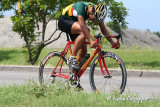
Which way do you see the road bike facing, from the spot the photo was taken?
facing the viewer and to the right of the viewer

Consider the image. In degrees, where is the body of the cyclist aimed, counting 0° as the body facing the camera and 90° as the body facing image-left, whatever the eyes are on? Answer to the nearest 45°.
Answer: approximately 315°

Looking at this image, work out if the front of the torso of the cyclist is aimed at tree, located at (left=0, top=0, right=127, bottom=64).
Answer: no

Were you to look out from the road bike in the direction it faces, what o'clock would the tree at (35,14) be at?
The tree is roughly at 7 o'clock from the road bike.
